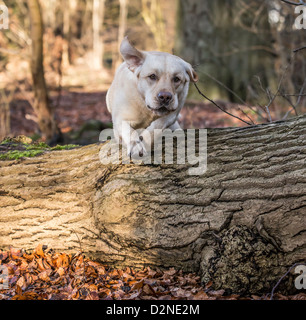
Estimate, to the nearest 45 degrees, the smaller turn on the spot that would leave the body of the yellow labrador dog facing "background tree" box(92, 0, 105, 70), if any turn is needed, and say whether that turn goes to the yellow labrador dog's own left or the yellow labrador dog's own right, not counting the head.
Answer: approximately 180°

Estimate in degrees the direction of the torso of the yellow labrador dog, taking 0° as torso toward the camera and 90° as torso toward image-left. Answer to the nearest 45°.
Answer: approximately 0°

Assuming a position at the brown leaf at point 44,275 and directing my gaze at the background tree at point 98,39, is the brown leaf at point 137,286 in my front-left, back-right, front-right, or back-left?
back-right
